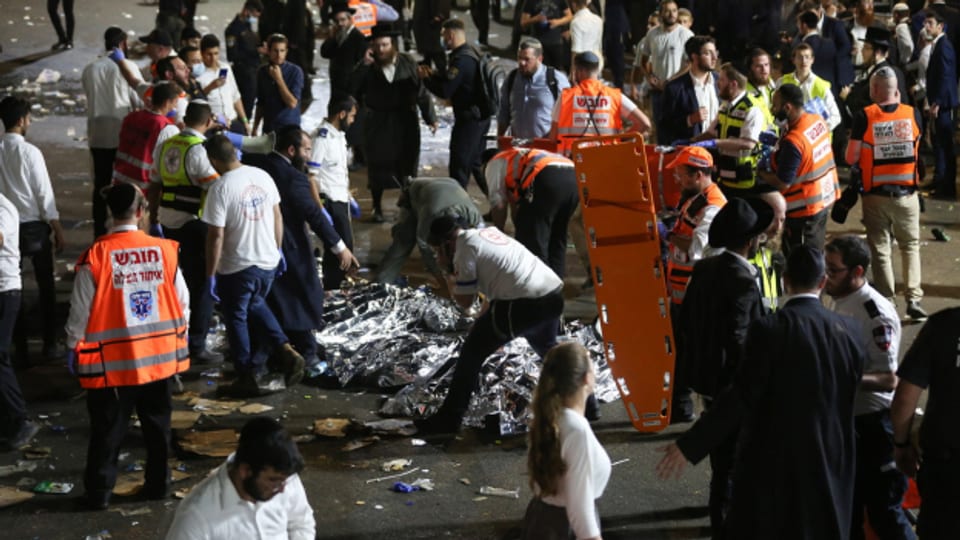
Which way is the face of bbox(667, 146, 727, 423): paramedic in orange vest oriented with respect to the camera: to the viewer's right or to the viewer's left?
to the viewer's left

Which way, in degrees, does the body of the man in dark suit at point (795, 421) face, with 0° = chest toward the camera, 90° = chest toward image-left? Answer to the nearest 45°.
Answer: approximately 180°

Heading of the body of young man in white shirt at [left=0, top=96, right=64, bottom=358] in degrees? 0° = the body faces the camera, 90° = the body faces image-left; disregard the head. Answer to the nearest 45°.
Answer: approximately 225°

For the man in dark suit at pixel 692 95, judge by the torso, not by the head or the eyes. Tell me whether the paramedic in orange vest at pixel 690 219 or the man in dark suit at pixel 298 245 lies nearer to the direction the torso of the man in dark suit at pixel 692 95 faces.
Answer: the paramedic in orange vest

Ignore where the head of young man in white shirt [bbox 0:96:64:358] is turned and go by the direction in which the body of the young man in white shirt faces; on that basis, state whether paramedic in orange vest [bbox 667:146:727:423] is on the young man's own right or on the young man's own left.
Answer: on the young man's own right

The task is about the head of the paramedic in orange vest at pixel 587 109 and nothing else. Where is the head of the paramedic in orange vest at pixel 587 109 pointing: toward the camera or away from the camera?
away from the camera

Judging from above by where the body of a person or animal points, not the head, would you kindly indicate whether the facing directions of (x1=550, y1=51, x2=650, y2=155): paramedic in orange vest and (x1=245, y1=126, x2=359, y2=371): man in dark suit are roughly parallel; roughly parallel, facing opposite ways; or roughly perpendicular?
roughly perpendicular

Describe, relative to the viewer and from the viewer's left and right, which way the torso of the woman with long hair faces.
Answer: facing away from the viewer and to the right of the viewer
